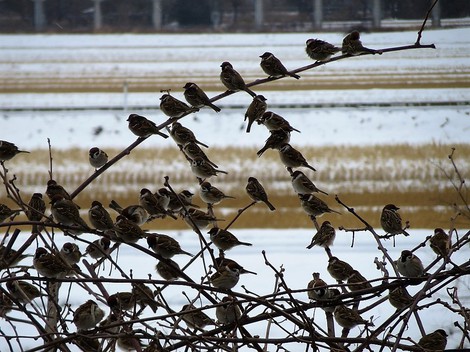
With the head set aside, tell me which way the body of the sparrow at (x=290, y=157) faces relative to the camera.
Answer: to the viewer's left

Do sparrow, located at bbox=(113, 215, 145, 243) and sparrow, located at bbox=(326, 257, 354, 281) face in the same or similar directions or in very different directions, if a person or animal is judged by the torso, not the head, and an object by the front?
same or similar directions

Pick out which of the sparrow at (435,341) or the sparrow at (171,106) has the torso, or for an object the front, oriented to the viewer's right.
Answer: the sparrow at (435,341)

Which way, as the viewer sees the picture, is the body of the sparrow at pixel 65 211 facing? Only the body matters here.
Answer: to the viewer's left

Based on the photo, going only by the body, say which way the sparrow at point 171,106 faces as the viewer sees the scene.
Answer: to the viewer's left

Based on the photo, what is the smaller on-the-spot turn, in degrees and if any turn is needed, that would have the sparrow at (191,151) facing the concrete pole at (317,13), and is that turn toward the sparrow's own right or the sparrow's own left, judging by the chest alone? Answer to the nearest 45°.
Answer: approximately 90° to the sparrow's own right

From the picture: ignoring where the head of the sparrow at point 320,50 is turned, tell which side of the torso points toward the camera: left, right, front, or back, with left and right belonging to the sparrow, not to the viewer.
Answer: left

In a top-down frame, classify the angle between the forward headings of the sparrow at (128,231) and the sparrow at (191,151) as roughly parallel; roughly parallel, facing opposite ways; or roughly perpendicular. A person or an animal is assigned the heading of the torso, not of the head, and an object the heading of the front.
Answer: roughly parallel

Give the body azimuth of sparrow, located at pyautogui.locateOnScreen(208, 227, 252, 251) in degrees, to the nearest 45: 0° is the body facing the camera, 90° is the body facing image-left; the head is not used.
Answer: approximately 90°

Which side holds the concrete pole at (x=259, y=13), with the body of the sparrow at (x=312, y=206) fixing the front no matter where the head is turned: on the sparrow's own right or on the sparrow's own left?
on the sparrow's own right

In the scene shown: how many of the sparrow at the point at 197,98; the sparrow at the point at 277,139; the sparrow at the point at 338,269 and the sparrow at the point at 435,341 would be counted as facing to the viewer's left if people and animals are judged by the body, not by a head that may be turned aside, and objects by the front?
2
